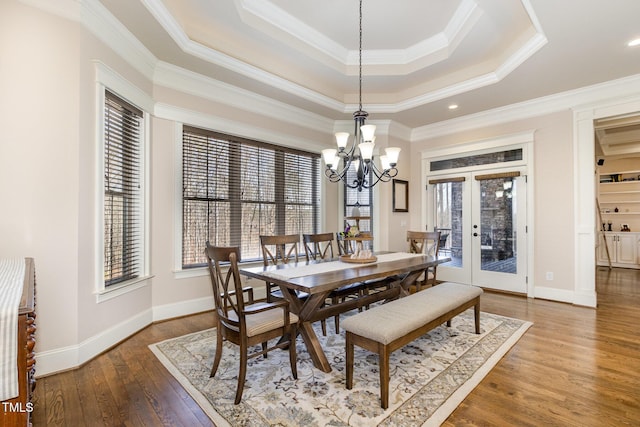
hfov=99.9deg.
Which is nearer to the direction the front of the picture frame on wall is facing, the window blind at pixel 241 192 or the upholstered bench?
the upholstered bench

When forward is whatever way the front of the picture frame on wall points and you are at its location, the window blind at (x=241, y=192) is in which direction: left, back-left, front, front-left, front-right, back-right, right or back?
right

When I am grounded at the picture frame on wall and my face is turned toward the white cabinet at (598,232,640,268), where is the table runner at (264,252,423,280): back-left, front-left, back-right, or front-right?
back-right

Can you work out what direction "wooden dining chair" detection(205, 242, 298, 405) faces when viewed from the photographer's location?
facing away from the viewer and to the right of the viewer

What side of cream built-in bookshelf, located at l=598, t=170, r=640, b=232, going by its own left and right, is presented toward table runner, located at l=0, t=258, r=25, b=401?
front

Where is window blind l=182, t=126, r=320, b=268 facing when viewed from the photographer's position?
facing the viewer and to the right of the viewer

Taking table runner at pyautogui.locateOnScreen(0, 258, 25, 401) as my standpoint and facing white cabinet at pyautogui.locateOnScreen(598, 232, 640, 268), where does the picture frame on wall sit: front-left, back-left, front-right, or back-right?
front-left

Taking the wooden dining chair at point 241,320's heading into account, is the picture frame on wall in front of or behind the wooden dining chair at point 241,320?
in front

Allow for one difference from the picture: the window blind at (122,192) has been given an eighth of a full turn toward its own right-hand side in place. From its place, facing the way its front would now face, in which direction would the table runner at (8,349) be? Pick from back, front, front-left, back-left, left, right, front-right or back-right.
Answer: front

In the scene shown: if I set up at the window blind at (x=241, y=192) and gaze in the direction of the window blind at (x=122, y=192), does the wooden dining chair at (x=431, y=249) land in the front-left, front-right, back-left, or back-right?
back-left

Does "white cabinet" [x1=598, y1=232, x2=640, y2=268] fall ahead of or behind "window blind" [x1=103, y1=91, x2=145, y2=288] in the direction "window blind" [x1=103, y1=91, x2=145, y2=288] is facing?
ahead

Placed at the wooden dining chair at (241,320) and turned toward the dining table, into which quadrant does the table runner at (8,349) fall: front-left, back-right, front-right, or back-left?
back-right

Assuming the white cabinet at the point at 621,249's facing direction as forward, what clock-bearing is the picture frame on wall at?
The picture frame on wall is roughly at 1 o'clock from the white cabinet.

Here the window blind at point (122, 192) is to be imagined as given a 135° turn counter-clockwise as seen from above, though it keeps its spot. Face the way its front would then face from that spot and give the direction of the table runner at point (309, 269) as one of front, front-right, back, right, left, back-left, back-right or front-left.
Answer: back-right

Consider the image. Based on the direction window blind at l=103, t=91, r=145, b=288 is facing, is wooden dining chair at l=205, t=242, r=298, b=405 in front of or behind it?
in front

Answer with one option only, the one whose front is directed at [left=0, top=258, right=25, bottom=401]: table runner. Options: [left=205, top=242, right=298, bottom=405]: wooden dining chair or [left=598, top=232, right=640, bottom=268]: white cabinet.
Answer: the white cabinet

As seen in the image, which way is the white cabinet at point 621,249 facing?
toward the camera

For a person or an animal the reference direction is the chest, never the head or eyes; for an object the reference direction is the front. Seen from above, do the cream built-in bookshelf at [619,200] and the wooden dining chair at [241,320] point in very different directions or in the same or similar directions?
very different directions
